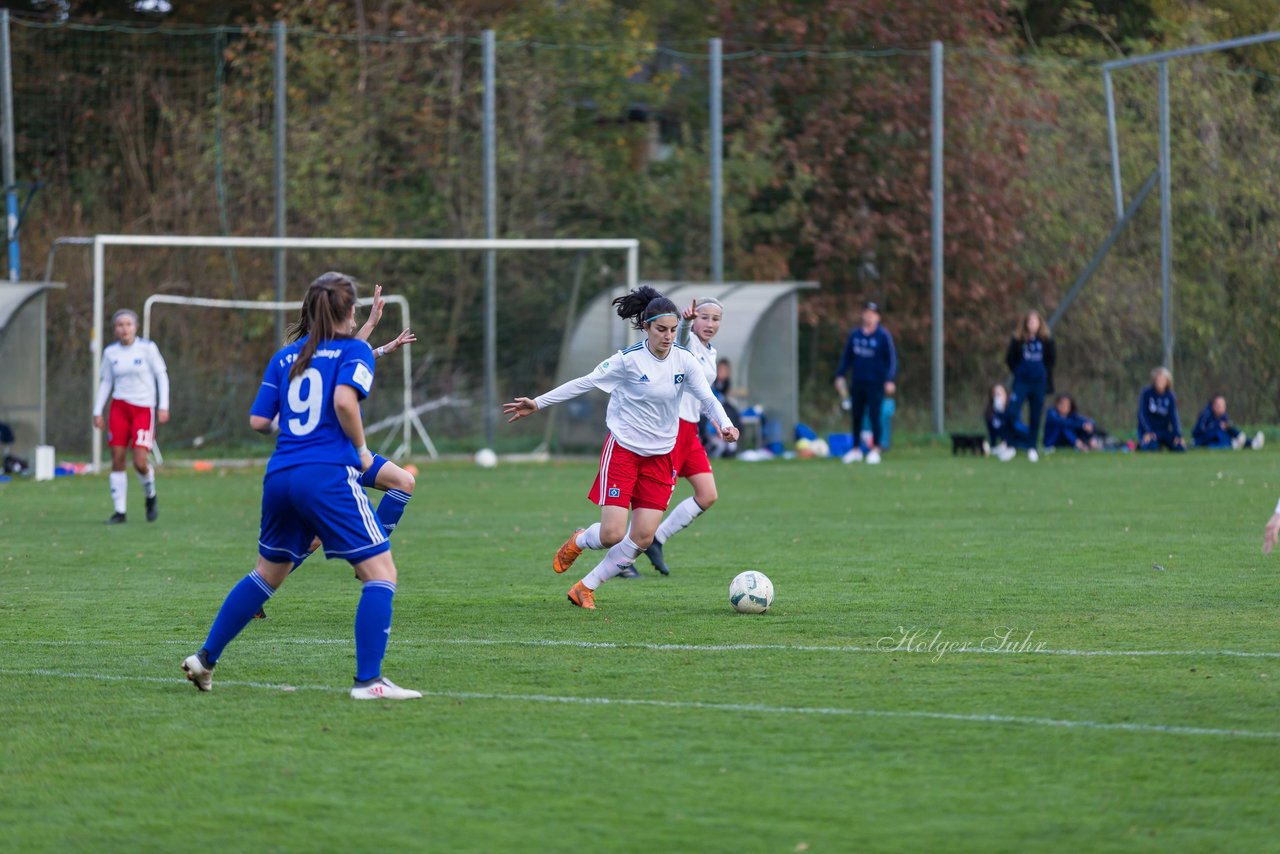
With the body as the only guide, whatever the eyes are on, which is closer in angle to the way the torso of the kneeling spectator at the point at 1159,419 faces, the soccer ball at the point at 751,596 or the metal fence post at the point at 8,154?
the soccer ball

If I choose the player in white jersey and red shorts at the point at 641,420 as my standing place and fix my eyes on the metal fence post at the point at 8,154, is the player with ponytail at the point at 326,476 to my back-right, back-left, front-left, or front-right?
back-left

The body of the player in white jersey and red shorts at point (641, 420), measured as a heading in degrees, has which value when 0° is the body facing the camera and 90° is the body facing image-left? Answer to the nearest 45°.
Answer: approximately 315°

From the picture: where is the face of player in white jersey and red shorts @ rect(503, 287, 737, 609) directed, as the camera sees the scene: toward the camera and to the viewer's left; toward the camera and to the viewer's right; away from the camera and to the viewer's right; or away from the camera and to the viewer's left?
toward the camera and to the viewer's right

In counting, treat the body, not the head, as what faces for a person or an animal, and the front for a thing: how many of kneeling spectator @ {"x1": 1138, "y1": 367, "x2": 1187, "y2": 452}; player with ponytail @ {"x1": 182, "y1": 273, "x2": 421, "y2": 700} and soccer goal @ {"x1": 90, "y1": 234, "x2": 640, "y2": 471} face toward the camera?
2

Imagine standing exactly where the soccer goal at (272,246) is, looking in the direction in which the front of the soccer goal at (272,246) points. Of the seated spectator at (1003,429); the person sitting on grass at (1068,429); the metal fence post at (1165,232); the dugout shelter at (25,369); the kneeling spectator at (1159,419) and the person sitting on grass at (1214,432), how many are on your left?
5

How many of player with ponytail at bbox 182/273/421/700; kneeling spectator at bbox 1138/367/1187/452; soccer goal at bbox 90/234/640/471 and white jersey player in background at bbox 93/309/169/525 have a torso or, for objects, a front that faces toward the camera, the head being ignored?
3

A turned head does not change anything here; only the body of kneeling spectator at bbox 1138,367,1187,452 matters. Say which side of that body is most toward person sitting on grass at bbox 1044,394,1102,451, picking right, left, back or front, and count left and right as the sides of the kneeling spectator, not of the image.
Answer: right

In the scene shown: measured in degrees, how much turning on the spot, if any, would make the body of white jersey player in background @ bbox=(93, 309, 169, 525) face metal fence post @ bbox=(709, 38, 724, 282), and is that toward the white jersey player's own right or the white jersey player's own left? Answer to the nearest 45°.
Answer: approximately 135° to the white jersey player's own left
